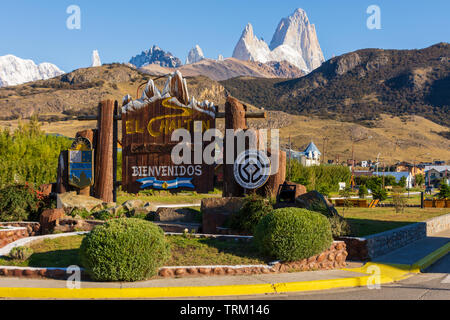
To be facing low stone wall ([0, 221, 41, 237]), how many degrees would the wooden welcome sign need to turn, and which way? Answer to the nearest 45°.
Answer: approximately 45° to its right

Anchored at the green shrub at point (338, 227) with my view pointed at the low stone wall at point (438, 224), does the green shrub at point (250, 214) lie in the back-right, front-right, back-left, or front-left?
back-left

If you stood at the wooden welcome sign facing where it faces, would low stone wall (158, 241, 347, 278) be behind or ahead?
ahead

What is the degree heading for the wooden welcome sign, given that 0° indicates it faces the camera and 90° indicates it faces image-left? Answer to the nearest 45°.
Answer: approximately 0°

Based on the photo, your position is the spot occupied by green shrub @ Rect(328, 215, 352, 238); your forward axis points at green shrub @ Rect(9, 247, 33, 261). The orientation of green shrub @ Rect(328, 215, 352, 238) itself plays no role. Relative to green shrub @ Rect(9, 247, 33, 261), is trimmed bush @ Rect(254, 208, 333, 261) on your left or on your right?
left

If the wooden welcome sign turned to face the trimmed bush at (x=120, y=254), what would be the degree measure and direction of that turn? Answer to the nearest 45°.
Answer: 0° — it already faces it

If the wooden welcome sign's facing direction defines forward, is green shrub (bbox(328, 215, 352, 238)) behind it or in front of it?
in front

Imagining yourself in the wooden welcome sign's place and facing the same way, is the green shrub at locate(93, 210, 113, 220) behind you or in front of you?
in front

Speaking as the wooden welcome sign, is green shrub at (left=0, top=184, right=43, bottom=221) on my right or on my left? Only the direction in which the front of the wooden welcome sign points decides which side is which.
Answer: on my right

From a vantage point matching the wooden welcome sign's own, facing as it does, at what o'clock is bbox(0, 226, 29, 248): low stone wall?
The low stone wall is roughly at 1 o'clock from the wooden welcome sign.
